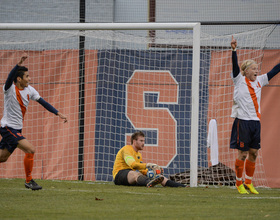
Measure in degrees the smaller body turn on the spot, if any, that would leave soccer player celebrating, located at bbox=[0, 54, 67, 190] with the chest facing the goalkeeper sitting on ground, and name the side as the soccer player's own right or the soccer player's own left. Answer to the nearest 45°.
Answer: approximately 90° to the soccer player's own left

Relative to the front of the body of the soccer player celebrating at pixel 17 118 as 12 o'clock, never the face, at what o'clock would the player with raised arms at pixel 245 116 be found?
The player with raised arms is roughly at 11 o'clock from the soccer player celebrating.

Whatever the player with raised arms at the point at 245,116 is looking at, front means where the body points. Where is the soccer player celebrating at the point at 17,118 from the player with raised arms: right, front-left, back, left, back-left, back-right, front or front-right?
back-right

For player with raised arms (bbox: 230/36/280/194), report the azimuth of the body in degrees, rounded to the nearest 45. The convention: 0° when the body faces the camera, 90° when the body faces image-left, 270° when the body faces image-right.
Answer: approximately 315°
